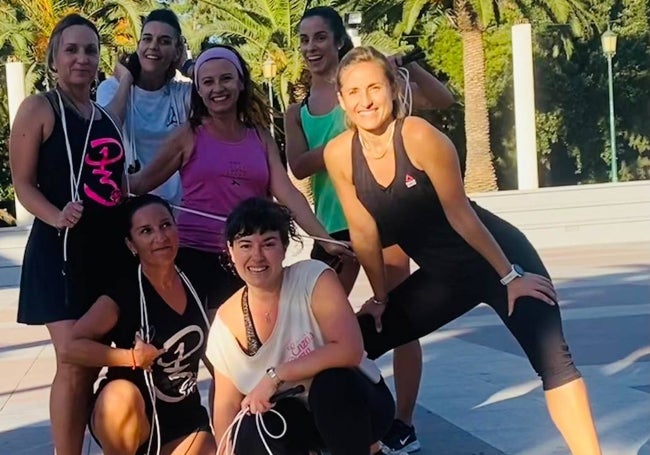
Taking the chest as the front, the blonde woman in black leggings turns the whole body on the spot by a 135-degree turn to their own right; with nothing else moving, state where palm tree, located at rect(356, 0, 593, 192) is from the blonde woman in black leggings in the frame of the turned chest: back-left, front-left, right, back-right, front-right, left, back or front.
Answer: front-right

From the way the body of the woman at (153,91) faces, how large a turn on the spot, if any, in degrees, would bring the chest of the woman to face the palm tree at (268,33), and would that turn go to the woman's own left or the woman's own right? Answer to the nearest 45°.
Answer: approximately 180°

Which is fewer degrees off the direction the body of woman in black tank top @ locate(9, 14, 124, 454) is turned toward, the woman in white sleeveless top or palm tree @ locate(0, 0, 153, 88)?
the woman in white sleeveless top

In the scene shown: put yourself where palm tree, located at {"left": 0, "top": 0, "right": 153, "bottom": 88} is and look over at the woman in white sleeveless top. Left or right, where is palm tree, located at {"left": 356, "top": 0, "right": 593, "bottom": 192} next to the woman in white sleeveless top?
left

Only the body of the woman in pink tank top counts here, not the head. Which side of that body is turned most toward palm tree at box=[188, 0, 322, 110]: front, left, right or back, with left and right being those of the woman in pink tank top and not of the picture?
back

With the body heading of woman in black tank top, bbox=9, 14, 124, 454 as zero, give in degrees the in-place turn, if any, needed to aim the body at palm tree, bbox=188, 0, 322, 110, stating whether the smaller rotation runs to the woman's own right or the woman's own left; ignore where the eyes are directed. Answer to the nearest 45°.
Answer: approximately 135° to the woman's own left

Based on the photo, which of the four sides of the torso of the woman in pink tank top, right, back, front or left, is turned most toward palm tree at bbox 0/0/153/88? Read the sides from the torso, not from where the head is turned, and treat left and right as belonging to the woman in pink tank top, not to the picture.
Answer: back

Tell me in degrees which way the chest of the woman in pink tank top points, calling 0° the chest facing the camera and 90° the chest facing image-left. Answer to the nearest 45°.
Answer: approximately 0°

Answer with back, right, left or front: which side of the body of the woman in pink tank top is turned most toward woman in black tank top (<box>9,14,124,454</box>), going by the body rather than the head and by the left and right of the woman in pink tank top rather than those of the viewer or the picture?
right
